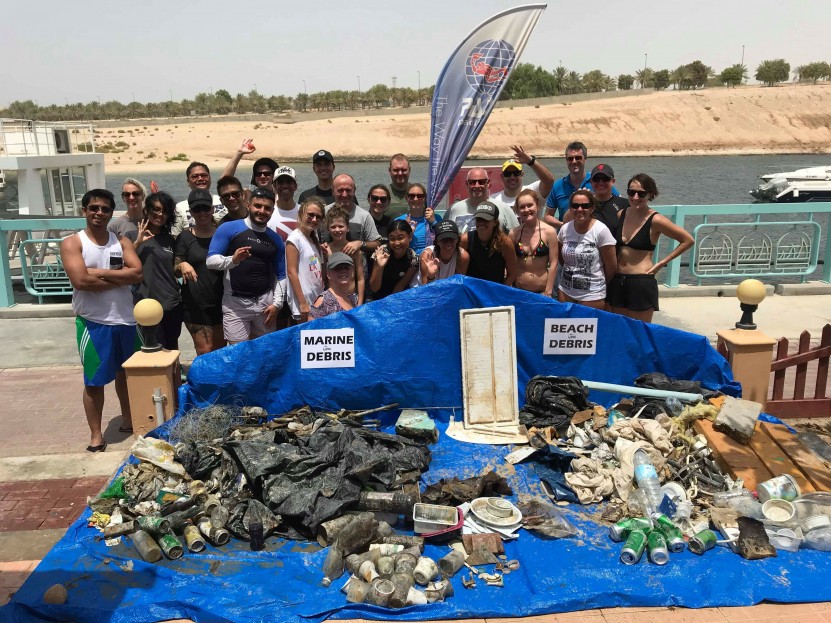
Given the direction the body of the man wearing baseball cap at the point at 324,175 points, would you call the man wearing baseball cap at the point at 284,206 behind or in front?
in front

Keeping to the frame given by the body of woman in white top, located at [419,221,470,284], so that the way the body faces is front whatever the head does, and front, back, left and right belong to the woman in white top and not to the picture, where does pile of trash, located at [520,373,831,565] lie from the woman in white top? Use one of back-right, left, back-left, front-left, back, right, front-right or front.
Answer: front-left

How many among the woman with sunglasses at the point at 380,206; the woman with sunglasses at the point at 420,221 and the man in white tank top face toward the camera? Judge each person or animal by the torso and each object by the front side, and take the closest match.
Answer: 3

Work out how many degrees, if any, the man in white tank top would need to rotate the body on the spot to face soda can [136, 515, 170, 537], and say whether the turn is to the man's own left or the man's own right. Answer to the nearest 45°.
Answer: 0° — they already face it

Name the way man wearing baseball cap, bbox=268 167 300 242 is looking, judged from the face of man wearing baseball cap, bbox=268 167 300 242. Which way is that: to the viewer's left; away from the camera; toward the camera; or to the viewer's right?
toward the camera

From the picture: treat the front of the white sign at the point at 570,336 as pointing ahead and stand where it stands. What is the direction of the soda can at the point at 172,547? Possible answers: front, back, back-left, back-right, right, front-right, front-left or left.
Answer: front-right

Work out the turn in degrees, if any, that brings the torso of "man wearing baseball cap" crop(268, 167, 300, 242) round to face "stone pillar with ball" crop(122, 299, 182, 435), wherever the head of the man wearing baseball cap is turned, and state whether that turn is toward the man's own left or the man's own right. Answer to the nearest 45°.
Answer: approximately 45° to the man's own right

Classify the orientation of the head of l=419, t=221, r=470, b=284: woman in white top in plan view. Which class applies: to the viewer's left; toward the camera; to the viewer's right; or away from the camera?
toward the camera

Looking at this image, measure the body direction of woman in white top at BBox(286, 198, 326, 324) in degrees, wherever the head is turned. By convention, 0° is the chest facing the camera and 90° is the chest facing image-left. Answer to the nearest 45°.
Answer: approximately 315°

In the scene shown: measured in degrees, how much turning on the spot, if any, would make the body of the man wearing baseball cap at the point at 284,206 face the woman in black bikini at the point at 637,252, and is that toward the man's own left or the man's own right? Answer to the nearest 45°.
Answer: approximately 90° to the man's own left

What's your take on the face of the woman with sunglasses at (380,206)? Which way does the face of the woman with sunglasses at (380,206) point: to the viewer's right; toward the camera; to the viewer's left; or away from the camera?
toward the camera

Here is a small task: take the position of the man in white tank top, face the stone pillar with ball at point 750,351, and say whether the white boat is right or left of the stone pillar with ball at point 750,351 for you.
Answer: left

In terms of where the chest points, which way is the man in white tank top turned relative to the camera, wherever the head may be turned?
toward the camera

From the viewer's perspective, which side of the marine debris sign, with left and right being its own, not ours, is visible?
front

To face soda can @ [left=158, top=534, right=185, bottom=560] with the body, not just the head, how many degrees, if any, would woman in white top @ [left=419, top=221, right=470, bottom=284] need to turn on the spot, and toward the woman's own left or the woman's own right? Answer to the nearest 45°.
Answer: approximately 45° to the woman's own right

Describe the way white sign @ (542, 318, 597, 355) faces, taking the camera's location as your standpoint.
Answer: facing the viewer

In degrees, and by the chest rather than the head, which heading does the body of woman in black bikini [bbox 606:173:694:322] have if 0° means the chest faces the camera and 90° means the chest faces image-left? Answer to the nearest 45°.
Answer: approximately 45°
